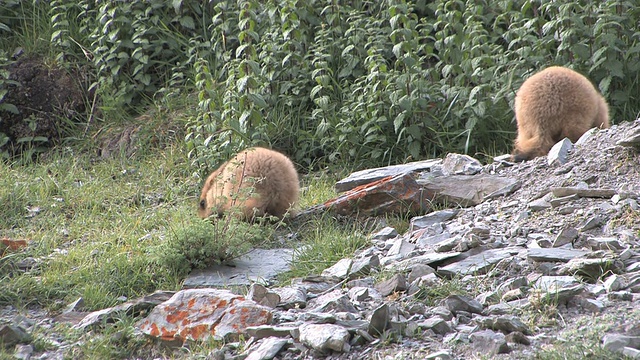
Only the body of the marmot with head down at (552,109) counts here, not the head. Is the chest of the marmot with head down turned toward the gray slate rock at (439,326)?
no

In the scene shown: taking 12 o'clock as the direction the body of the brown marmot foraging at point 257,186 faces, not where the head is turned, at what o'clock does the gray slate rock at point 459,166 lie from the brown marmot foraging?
The gray slate rock is roughly at 6 o'clock from the brown marmot foraging.

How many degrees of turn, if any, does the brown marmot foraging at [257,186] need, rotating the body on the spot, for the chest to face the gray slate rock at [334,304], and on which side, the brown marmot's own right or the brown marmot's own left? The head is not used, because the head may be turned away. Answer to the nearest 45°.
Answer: approximately 90° to the brown marmot's own left

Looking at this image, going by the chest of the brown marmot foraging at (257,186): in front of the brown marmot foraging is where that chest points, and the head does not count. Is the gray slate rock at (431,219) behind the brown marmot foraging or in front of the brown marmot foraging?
behind

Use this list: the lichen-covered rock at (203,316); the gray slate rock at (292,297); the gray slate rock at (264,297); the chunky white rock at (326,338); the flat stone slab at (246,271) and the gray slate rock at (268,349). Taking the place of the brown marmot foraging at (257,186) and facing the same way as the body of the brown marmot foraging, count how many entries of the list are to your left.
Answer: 6

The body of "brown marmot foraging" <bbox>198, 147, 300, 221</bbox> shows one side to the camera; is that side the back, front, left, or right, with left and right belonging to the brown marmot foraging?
left

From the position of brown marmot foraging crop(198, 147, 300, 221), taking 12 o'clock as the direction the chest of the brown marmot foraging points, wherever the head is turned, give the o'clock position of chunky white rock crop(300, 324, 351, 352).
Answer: The chunky white rock is roughly at 9 o'clock from the brown marmot foraging.

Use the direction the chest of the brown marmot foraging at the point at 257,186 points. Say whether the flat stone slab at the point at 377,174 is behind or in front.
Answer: behind

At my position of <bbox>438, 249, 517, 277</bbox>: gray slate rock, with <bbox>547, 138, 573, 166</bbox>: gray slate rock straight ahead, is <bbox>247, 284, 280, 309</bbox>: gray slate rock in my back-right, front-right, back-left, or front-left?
back-left

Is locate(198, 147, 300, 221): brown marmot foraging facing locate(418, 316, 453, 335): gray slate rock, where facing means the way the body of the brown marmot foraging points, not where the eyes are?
no

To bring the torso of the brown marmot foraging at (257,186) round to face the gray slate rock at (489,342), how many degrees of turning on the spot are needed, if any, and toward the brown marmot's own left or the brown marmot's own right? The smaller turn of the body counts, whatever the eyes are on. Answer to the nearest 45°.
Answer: approximately 90° to the brown marmot's own left
